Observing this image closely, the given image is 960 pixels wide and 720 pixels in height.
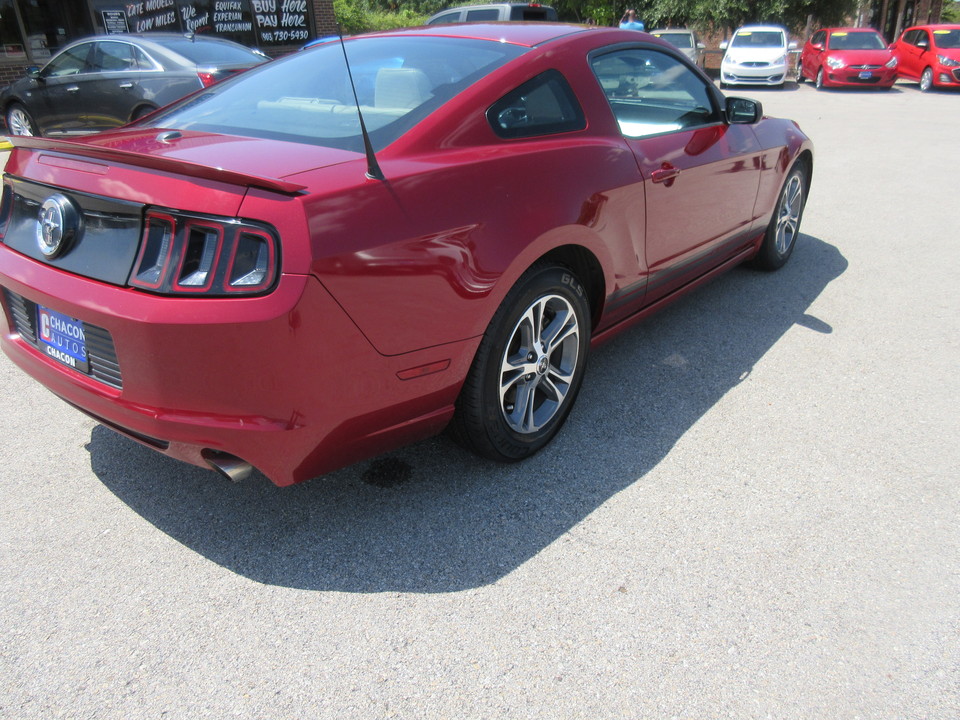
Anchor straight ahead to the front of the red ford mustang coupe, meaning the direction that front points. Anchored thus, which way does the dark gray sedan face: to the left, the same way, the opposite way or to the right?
to the left

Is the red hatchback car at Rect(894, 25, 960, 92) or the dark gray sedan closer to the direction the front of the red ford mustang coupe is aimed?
the red hatchback car

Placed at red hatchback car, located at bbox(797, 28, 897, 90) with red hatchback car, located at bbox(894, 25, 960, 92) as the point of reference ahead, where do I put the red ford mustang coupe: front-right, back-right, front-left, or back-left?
back-right

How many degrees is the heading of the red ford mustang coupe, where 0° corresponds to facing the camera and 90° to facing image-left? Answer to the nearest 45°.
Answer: approximately 225°

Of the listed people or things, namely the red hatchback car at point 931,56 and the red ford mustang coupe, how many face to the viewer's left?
0

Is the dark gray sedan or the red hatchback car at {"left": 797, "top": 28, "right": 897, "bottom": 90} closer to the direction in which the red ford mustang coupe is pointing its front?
the red hatchback car

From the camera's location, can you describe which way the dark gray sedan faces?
facing away from the viewer and to the left of the viewer

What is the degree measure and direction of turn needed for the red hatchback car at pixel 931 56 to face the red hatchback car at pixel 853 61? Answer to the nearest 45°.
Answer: approximately 90° to its right

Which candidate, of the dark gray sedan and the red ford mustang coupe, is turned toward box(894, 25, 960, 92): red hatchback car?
the red ford mustang coupe

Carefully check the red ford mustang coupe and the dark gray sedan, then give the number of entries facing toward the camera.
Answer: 0

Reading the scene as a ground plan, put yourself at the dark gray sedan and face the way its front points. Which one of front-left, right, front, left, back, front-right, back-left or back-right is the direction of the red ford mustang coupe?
back-left

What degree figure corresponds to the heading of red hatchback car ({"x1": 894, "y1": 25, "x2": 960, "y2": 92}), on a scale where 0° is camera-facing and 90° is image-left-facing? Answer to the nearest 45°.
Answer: approximately 315°

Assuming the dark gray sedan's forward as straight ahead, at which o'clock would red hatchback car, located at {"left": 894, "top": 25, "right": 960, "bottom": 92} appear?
The red hatchback car is roughly at 4 o'clock from the dark gray sedan.

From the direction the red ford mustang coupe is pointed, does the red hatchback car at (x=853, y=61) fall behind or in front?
in front

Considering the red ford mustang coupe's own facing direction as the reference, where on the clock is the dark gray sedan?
The dark gray sedan is roughly at 10 o'clock from the red ford mustang coupe.

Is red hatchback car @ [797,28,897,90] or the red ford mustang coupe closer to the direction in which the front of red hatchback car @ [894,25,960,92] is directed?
the red ford mustang coupe

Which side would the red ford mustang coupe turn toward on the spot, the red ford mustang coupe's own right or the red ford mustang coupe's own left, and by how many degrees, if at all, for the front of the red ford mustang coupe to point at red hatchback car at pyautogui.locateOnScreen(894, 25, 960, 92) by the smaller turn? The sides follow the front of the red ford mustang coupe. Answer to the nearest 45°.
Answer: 0° — it already faces it

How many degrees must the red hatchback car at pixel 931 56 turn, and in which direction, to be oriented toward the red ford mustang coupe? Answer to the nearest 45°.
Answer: approximately 45° to its right
